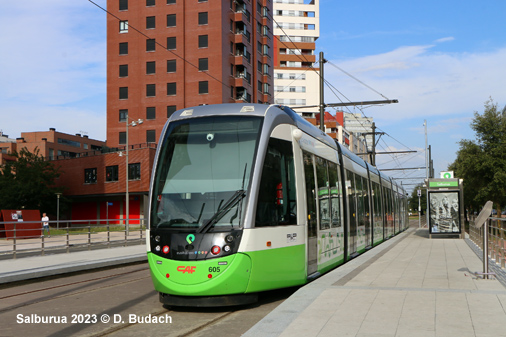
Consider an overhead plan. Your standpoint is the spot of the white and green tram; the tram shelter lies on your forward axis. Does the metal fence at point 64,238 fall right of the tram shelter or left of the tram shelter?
left

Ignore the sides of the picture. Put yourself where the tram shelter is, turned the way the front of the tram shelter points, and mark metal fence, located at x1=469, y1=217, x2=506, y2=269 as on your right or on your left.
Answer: on your left

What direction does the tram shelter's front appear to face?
to the viewer's left

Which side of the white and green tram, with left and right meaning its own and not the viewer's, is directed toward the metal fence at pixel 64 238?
right

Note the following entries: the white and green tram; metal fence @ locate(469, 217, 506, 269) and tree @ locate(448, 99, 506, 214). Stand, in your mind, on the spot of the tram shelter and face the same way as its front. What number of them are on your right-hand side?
1

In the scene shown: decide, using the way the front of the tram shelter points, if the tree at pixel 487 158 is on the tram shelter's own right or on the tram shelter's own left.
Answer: on the tram shelter's own right

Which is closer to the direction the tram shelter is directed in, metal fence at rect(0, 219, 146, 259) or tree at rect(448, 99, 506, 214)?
the metal fence
